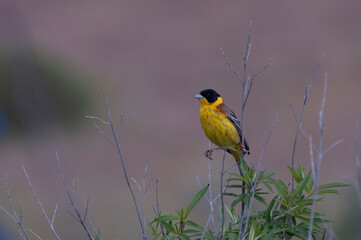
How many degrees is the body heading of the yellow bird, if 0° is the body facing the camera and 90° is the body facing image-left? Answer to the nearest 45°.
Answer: approximately 45°
